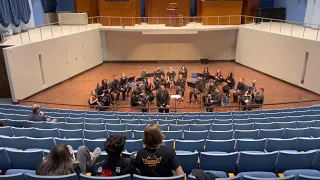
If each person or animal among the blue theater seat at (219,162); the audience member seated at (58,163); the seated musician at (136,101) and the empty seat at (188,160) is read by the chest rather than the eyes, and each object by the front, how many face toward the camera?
0

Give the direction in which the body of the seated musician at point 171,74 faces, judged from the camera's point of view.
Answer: toward the camera

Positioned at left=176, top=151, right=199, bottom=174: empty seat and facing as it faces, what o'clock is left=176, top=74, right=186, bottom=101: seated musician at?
The seated musician is roughly at 12 o'clock from the empty seat.

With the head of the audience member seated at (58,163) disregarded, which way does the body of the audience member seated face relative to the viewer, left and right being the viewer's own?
facing away from the viewer and to the right of the viewer

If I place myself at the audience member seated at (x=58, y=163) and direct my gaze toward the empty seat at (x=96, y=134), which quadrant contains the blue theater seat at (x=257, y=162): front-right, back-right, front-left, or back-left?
front-right

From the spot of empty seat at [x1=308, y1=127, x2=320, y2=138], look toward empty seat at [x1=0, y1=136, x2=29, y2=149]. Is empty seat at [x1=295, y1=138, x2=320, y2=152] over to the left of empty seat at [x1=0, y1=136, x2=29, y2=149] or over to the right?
left

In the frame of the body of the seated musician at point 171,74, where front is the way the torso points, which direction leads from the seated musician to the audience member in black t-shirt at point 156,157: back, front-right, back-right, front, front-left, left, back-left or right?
front

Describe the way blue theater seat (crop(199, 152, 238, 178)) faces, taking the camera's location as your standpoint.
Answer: facing away from the viewer

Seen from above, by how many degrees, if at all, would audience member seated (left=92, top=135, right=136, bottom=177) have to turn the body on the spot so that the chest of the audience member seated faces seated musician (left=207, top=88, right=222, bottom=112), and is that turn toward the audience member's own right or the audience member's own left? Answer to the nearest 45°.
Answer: approximately 45° to the audience member's own right

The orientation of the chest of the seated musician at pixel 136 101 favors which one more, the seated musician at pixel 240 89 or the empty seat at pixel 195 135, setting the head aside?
the seated musician

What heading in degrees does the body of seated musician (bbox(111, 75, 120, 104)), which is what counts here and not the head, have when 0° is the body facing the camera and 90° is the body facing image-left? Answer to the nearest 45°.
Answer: approximately 315°

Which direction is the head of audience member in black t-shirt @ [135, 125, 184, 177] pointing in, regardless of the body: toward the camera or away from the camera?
away from the camera

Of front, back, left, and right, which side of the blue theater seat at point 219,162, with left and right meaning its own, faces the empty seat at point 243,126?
front

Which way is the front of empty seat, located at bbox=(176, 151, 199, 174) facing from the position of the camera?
facing away from the viewer
